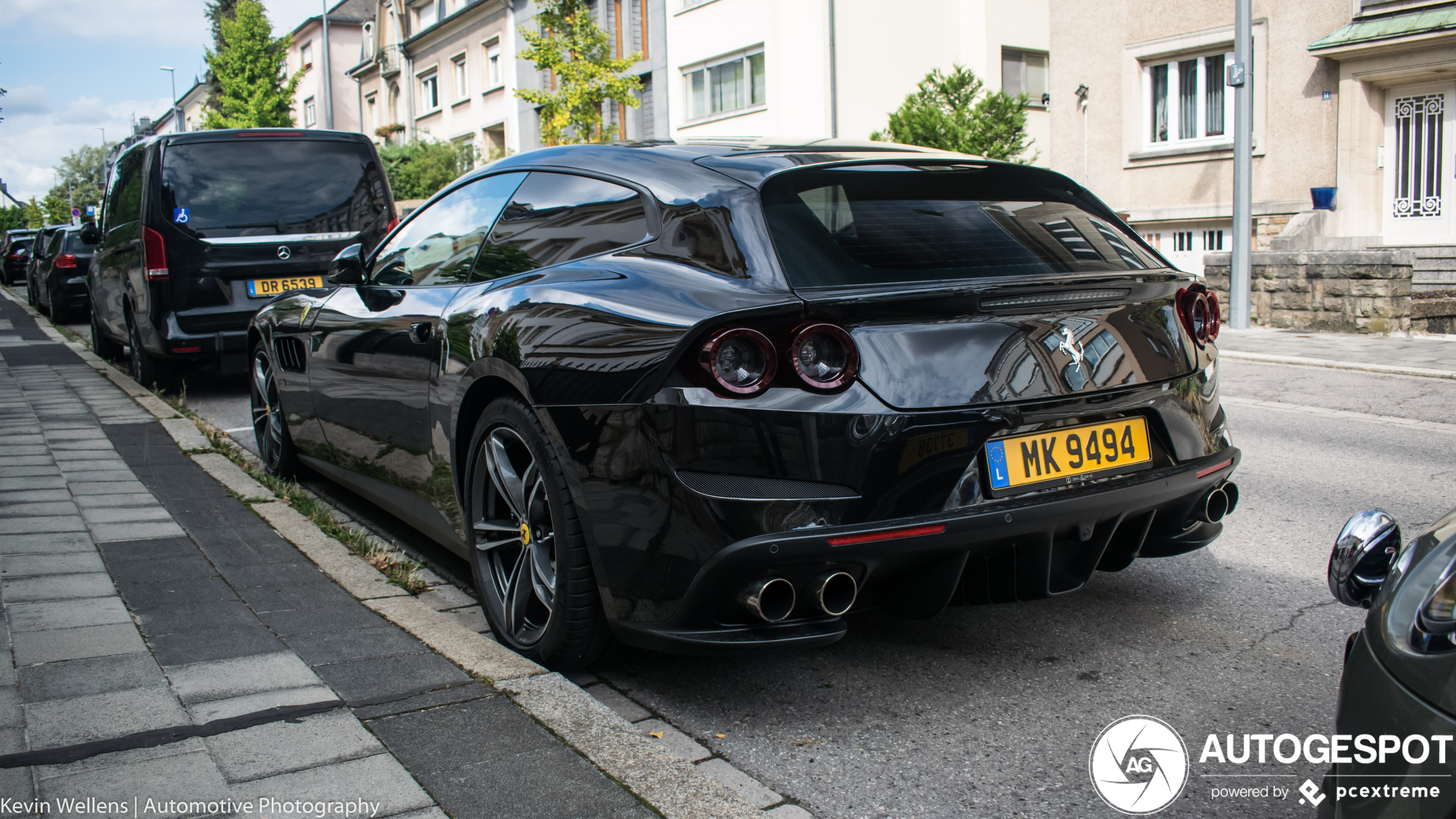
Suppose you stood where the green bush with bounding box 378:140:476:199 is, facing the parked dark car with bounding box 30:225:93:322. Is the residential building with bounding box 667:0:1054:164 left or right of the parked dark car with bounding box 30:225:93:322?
left

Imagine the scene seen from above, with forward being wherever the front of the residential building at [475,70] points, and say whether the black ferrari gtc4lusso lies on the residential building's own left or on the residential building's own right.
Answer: on the residential building's own left

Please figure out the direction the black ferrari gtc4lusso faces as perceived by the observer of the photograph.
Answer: facing away from the viewer and to the left of the viewer

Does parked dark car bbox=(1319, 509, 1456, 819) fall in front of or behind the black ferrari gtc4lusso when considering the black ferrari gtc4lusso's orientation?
behind
